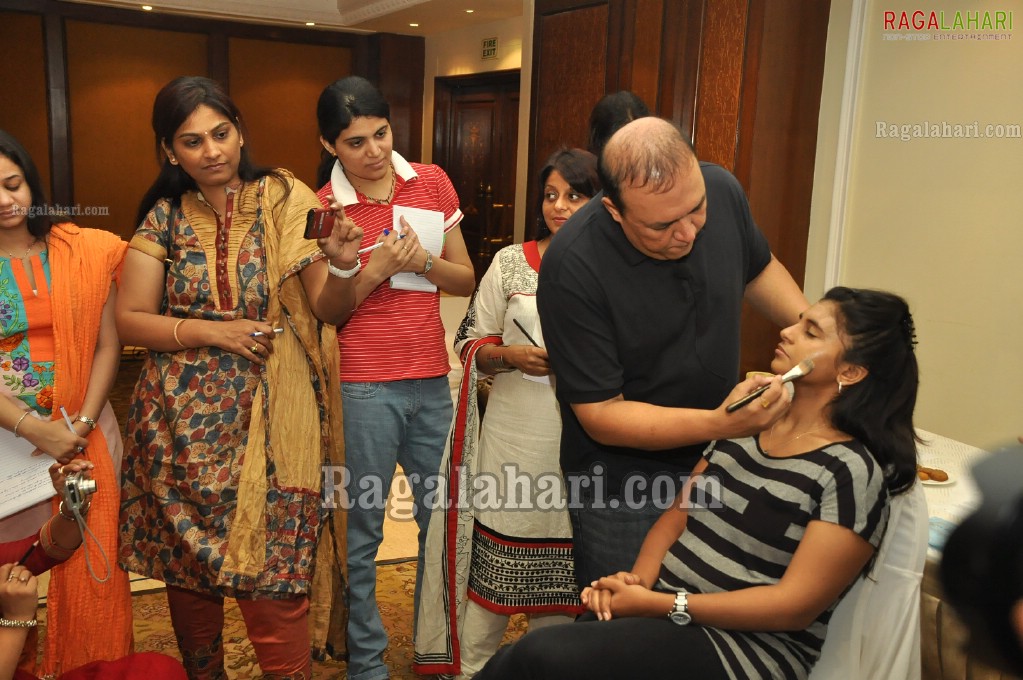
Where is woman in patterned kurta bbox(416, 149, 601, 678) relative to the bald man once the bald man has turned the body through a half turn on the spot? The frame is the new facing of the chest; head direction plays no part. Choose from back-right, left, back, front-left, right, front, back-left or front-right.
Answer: front

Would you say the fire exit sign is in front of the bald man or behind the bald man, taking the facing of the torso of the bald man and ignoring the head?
behind

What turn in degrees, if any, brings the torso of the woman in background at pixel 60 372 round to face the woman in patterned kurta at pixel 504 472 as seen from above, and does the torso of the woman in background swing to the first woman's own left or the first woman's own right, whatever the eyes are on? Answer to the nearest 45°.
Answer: approximately 90° to the first woman's own left

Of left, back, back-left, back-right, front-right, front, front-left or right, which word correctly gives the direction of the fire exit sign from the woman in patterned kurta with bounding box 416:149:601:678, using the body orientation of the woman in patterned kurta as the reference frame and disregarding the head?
back-left

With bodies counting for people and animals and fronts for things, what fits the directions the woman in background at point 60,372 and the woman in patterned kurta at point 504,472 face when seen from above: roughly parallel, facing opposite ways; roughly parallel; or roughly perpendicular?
roughly parallel

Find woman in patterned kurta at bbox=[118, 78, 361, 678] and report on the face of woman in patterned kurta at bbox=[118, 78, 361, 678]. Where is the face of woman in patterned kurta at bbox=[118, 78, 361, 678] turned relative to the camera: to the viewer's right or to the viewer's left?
to the viewer's right

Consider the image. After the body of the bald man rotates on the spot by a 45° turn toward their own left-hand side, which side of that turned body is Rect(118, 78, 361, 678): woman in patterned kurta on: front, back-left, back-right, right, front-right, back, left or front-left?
back

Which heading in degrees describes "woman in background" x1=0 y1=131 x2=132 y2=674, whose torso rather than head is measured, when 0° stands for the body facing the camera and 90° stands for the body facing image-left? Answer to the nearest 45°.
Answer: approximately 0°

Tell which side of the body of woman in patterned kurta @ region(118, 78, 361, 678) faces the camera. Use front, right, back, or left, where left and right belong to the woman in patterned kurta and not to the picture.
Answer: front

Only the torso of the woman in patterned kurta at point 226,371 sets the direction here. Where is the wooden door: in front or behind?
behind

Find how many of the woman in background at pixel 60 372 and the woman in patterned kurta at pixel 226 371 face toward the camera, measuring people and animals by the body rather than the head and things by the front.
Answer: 2

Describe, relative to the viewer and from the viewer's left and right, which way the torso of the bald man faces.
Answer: facing the viewer and to the right of the viewer

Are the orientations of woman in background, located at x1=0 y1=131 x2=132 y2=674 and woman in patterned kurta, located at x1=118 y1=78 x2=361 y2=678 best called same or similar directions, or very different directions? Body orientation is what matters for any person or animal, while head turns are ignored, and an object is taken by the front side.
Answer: same or similar directions

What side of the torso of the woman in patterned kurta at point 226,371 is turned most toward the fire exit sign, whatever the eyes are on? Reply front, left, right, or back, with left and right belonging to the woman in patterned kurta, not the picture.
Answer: back

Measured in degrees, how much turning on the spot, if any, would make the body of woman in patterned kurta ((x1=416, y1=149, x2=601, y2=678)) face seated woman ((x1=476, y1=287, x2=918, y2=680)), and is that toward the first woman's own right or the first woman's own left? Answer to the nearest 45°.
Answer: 0° — they already face them
